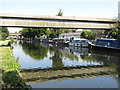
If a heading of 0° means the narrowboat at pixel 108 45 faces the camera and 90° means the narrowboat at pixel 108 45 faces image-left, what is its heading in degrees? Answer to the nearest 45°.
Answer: approximately 90°

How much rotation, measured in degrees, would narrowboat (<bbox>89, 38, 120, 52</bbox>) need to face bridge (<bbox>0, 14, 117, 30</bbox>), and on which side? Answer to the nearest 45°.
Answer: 0° — it already faces it

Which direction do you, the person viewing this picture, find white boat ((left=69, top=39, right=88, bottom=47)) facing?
facing to the left of the viewer

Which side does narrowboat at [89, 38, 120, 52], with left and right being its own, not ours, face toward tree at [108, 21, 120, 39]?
right
